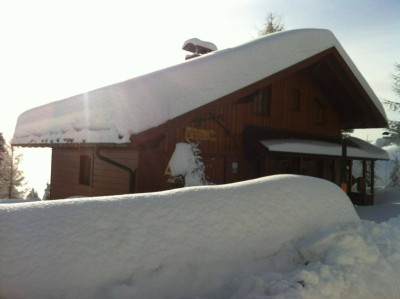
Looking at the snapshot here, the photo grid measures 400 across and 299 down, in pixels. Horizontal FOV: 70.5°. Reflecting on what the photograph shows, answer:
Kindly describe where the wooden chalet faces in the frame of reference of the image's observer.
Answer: facing the viewer and to the right of the viewer

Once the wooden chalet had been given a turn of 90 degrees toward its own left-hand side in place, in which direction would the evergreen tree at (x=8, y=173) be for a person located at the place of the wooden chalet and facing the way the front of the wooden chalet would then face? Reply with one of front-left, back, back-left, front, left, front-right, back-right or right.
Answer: left
